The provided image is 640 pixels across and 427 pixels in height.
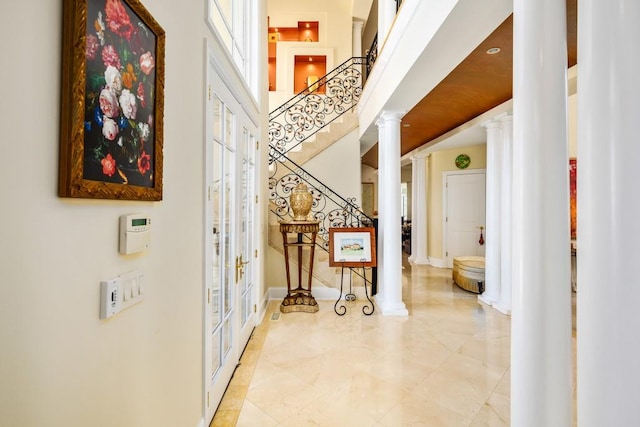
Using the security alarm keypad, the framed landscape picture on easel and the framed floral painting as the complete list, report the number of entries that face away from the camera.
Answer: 0

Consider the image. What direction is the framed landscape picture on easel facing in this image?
toward the camera

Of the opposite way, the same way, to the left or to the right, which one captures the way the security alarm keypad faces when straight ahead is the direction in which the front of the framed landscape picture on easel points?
to the left

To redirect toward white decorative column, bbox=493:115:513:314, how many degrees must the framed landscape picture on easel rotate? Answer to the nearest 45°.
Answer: approximately 90° to its left

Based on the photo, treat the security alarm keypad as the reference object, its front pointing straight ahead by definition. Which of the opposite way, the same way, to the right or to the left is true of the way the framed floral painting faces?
the same way

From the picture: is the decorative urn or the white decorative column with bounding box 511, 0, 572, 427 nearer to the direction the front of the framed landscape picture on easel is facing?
the white decorative column

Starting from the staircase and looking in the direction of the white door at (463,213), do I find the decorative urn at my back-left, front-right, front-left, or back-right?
back-right

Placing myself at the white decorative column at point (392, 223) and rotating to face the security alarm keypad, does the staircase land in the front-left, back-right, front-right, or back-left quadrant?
back-right

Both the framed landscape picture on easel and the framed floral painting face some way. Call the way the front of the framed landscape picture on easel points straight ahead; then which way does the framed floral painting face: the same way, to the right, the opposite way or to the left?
to the left

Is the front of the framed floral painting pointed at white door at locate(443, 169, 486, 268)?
no

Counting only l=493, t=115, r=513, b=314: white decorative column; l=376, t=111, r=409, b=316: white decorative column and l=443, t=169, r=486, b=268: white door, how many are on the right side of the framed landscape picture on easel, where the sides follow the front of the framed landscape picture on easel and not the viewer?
0

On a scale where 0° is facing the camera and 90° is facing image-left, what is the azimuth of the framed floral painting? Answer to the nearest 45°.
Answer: approximately 315°

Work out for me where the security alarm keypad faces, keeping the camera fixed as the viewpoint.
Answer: facing the viewer and to the right of the viewer

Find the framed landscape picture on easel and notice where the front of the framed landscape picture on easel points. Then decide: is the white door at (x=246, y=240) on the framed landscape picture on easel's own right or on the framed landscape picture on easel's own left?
on the framed landscape picture on easel's own right

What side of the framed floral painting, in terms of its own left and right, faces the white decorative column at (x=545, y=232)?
front

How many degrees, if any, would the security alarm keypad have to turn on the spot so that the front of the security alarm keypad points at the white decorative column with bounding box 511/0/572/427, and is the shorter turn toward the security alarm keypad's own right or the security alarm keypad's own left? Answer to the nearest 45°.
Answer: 0° — it already faces it

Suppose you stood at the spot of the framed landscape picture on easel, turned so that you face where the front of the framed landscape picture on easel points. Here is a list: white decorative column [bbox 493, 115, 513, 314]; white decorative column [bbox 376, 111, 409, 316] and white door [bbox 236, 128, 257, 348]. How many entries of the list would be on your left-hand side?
2

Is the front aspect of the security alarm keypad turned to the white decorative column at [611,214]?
yes

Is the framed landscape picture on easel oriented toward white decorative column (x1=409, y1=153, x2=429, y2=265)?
no

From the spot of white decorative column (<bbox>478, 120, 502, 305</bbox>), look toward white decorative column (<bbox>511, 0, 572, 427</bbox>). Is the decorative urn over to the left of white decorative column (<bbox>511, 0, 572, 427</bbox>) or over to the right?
right

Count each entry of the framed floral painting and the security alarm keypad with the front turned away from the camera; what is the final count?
0
